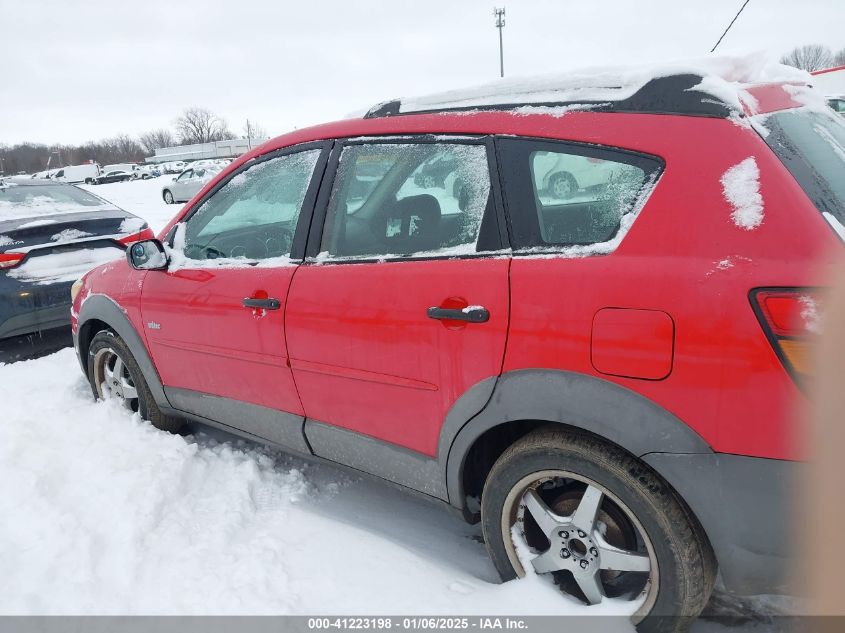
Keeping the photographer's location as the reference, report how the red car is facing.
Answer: facing away from the viewer and to the left of the viewer

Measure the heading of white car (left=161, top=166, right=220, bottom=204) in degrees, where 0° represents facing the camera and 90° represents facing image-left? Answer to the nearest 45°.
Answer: approximately 45°

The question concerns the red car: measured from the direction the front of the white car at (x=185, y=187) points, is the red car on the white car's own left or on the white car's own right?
on the white car's own left
